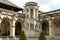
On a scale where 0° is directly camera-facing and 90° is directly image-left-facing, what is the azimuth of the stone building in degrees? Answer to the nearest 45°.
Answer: approximately 0°
